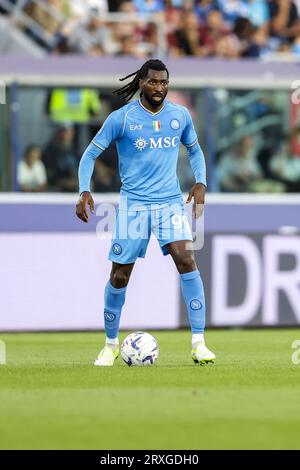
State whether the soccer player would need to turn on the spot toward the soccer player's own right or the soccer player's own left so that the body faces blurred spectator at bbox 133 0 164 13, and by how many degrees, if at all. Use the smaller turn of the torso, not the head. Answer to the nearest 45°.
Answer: approximately 180°

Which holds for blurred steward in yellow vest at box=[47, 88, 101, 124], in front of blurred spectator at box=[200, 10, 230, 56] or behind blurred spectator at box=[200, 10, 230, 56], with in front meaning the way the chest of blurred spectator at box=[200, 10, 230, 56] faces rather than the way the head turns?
in front

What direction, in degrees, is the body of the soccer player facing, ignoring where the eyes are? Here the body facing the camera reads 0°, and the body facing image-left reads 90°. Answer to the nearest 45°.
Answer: approximately 0°

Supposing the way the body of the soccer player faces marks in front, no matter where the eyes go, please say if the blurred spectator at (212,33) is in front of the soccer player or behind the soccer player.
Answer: behind

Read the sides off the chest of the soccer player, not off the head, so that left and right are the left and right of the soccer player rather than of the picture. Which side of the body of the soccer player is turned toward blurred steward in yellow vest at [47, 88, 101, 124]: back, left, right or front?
back

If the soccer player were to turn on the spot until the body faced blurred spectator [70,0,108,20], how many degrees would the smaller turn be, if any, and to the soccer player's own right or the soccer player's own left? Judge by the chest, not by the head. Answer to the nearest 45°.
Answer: approximately 180°

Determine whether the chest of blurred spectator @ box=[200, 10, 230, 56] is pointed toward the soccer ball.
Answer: yes

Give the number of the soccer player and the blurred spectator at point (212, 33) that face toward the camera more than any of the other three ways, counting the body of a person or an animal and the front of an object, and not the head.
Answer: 2

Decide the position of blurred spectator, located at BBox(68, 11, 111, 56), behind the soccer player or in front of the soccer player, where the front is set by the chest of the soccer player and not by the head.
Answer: behind
